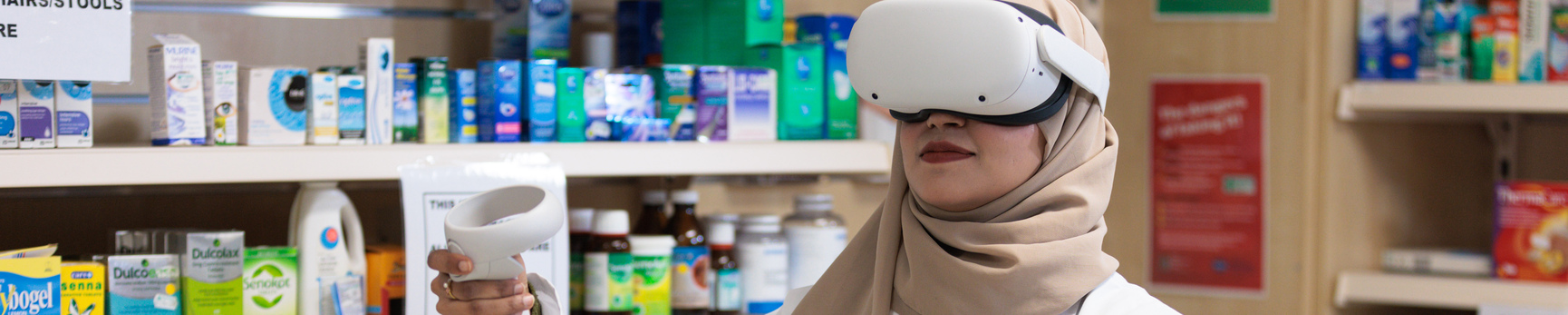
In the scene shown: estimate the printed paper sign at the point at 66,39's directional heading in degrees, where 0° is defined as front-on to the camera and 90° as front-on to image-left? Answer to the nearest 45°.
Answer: approximately 0°

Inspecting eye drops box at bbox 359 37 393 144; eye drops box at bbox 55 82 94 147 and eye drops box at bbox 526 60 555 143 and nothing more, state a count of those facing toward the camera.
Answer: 3

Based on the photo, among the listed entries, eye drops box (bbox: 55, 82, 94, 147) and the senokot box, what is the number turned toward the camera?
2

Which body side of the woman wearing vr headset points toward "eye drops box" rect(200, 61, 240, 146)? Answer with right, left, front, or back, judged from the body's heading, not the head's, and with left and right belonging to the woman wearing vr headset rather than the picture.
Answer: right

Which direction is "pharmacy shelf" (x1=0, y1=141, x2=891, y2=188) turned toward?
toward the camera

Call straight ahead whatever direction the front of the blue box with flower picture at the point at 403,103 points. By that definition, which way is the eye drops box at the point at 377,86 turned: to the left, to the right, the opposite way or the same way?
the same way

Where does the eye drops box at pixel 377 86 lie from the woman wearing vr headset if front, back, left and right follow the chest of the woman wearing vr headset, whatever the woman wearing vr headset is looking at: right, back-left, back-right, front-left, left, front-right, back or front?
right

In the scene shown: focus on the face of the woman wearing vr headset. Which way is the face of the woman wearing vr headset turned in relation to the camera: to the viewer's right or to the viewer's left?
to the viewer's left

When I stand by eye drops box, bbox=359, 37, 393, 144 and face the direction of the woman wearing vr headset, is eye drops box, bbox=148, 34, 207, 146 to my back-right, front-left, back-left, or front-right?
back-right

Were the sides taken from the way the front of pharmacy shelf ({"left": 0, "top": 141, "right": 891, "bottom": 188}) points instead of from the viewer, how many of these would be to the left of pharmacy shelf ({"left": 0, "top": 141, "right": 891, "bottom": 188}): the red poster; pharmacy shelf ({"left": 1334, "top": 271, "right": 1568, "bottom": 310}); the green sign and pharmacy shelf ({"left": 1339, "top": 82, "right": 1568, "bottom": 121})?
4

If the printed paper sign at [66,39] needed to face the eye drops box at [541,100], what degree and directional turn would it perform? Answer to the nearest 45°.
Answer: approximately 90° to its left

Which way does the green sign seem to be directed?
toward the camera

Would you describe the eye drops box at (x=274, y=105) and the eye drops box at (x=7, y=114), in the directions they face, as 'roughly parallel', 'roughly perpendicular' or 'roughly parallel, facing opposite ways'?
roughly parallel

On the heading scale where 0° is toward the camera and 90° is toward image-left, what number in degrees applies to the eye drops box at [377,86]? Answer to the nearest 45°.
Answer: approximately 0°

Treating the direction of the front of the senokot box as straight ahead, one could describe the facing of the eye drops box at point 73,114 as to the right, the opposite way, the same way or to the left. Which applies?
the same way
